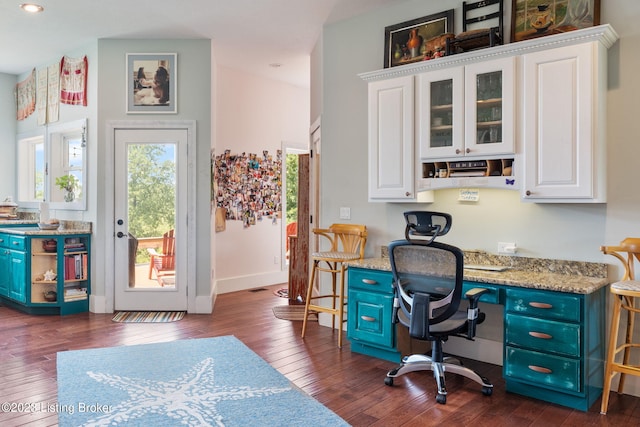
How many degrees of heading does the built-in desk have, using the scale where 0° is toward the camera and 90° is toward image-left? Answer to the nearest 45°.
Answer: approximately 45°

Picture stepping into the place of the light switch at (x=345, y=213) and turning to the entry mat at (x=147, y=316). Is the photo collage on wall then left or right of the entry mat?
right

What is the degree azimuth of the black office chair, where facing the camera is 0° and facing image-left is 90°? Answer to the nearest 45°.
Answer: approximately 225°

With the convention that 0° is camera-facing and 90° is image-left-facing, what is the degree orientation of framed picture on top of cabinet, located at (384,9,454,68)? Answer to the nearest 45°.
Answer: approximately 45°

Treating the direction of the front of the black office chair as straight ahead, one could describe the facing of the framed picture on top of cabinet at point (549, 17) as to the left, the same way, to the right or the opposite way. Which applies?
the opposite way

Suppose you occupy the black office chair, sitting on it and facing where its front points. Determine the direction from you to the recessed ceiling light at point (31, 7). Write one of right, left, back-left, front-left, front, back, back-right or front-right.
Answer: back-left

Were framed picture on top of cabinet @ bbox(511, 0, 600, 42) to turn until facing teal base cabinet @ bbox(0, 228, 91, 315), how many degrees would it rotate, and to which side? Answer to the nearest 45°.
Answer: approximately 45° to its right
